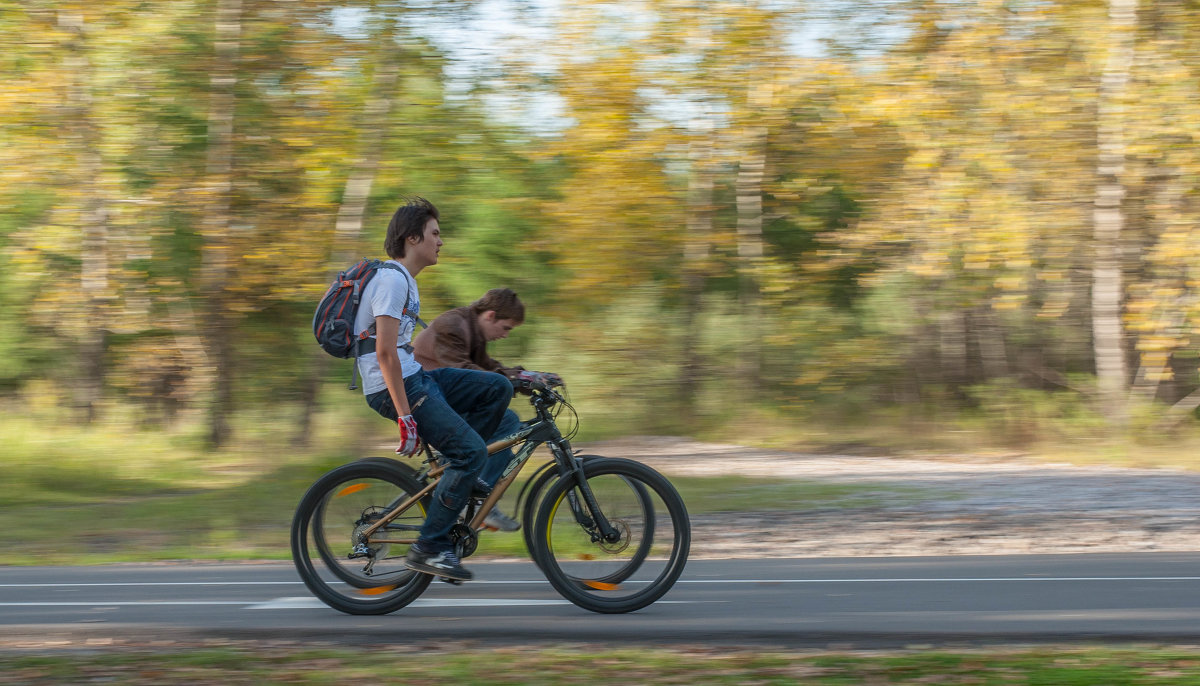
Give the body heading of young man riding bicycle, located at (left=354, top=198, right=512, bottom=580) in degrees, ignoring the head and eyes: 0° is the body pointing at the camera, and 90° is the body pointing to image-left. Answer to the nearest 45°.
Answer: approximately 270°

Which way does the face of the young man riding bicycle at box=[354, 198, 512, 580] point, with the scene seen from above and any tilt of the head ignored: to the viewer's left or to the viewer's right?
to the viewer's right

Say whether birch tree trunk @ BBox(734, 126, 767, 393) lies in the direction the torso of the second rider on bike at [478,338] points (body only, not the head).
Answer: no

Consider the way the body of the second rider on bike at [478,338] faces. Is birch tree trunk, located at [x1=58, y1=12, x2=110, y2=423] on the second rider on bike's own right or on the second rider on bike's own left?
on the second rider on bike's own left

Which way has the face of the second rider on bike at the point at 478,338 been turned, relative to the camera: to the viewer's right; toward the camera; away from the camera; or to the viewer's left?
to the viewer's right

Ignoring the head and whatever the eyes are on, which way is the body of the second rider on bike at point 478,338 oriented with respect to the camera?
to the viewer's right

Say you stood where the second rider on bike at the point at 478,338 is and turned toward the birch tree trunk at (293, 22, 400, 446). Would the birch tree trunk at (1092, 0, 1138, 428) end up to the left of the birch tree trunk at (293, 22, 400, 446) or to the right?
right

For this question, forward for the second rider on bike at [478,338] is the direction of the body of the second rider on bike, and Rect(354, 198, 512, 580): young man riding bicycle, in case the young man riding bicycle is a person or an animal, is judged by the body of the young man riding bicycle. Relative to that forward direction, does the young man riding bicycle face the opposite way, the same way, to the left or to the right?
the same way

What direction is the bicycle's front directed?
to the viewer's right

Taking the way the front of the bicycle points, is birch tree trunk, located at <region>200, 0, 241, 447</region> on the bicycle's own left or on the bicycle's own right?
on the bicycle's own left

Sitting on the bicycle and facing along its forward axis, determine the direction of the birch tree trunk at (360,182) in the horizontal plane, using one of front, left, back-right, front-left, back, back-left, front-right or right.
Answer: left

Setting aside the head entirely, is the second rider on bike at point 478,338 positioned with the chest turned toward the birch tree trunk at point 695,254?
no
